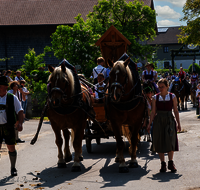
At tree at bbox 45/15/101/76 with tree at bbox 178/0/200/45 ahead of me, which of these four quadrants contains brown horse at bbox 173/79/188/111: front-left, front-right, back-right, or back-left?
front-right

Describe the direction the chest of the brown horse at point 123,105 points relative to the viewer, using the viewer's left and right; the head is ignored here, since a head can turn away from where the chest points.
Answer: facing the viewer

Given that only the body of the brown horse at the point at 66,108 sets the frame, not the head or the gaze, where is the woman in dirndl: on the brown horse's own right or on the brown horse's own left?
on the brown horse's own left

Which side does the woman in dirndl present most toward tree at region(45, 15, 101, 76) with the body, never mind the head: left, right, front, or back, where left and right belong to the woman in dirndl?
back

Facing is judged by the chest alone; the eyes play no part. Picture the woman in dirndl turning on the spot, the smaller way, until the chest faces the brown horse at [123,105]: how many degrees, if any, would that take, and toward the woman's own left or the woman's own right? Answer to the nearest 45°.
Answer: approximately 90° to the woman's own right

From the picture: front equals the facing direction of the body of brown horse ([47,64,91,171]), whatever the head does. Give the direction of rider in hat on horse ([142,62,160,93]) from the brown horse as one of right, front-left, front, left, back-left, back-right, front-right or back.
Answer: back-left

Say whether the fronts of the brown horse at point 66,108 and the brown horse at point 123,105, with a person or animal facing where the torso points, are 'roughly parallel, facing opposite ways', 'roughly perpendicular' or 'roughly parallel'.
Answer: roughly parallel

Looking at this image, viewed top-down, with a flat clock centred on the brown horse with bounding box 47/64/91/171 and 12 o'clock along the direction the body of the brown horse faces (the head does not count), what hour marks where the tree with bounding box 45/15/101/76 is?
The tree is roughly at 6 o'clock from the brown horse.

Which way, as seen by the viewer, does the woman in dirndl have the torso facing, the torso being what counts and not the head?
toward the camera

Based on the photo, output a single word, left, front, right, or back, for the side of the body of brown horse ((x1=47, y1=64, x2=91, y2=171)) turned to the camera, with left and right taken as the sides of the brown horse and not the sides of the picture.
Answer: front
